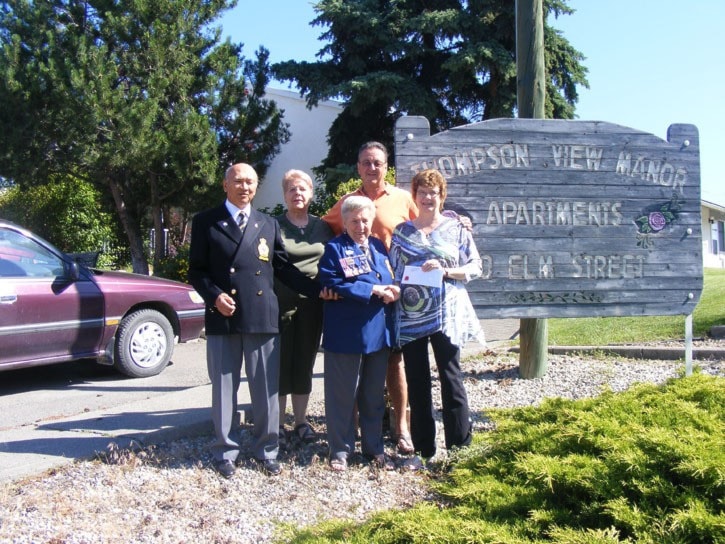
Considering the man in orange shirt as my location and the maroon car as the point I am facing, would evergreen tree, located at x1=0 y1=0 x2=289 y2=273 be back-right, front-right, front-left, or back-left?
front-right

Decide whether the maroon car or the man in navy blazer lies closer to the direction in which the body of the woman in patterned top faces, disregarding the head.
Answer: the man in navy blazer

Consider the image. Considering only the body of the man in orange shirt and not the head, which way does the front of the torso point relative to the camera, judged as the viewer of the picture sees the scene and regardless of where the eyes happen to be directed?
toward the camera

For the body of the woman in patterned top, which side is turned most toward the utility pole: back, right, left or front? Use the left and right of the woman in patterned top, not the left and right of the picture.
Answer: back

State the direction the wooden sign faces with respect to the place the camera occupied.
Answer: facing the viewer

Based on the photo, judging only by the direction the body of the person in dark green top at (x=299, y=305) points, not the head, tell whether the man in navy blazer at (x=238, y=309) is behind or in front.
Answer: in front

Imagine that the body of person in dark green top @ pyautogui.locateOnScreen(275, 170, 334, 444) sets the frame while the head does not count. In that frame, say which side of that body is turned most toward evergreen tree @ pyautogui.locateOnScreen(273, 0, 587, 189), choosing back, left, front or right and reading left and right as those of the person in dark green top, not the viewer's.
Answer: back

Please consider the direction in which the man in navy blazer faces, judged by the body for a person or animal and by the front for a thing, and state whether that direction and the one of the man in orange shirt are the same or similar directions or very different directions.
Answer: same or similar directions

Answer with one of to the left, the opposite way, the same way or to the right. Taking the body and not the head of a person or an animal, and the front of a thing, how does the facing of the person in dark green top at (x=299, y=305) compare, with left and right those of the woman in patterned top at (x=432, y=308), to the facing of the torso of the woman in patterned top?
the same way

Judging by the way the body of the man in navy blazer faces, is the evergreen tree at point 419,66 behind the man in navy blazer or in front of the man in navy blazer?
behind

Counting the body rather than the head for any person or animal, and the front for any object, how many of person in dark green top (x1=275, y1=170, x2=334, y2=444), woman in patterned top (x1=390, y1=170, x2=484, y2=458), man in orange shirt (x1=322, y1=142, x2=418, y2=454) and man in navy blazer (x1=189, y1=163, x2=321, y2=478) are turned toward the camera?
4

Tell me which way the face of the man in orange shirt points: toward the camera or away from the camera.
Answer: toward the camera

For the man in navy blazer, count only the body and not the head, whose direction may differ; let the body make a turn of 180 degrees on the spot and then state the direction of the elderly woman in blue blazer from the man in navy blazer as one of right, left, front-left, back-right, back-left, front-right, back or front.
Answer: right

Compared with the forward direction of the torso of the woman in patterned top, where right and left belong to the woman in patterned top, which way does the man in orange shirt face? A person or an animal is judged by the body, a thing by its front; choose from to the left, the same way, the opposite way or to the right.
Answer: the same way

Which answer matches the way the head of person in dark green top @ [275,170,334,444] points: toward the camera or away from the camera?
toward the camera

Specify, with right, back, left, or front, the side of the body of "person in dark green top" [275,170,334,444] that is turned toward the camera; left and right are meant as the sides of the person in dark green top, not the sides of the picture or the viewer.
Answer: front

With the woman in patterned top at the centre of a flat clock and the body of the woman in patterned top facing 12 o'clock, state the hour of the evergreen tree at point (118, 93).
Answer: The evergreen tree is roughly at 5 o'clock from the woman in patterned top.

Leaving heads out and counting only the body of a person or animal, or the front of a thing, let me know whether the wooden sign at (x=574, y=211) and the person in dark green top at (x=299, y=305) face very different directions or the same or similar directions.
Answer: same or similar directions
